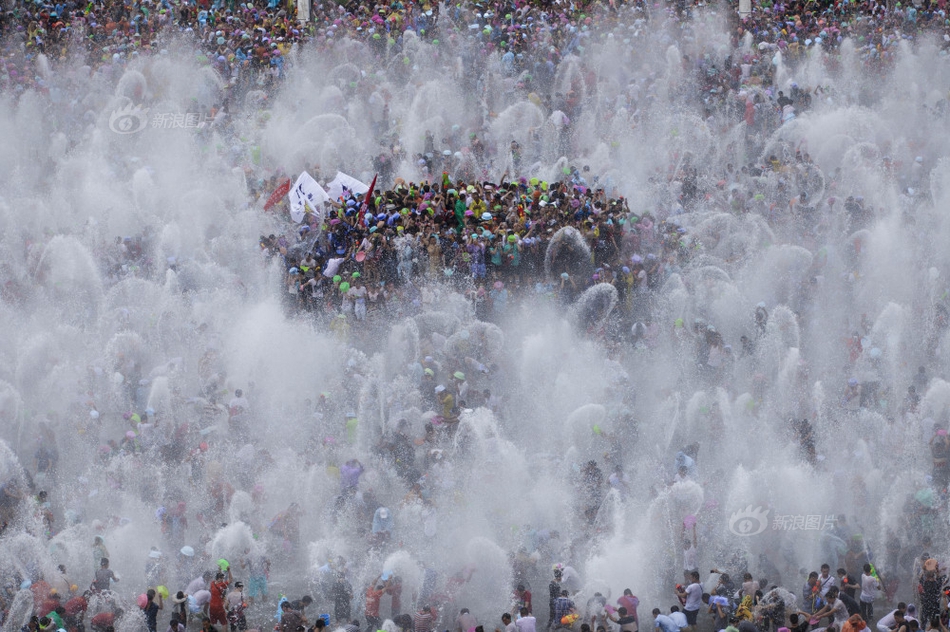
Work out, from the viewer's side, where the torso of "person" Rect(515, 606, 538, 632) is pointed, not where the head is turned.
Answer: away from the camera

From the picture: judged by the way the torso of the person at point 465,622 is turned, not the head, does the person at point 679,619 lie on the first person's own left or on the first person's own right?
on the first person's own right

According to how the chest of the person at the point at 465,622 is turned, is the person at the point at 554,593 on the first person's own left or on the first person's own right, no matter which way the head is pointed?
on the first person's own right

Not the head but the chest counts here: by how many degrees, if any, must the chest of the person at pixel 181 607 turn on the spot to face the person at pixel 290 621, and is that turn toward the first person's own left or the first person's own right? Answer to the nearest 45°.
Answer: approximately 135° to the first person's own right

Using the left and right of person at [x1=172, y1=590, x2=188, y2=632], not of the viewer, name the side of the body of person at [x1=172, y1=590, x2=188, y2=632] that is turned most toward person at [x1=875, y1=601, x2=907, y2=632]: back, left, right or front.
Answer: right

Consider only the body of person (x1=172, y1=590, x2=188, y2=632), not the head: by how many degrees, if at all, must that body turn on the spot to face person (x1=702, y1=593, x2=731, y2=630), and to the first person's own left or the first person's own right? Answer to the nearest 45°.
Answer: approximately 90° to the first person's own right
